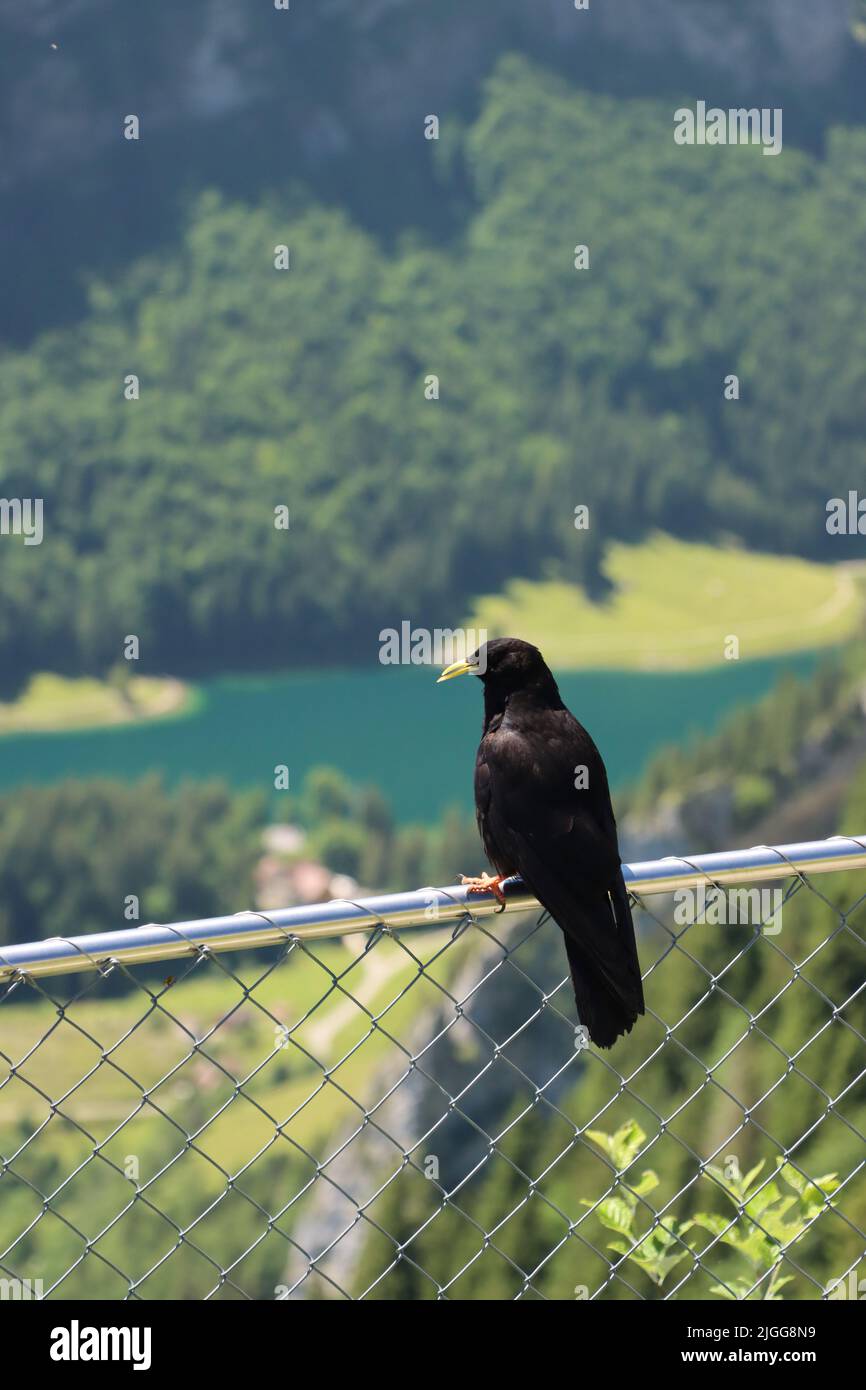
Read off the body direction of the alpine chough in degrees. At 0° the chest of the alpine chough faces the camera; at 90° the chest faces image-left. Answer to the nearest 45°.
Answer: approximately 135°
